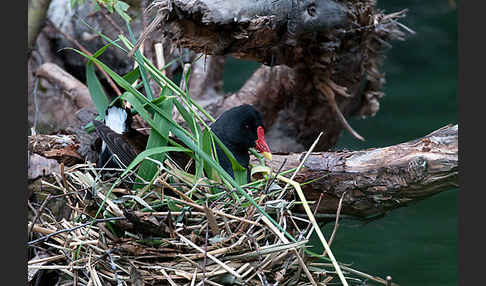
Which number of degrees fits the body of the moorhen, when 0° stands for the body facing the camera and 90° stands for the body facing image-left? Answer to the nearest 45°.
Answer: approximately 270°

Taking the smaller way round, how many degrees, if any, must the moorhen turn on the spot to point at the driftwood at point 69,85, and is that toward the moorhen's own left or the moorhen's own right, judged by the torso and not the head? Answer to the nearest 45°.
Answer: approximately 135° to the moorhen's own left

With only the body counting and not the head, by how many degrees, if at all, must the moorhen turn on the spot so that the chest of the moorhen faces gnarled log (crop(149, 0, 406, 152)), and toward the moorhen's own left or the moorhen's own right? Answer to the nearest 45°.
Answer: approximately 45° to the moorhen's own left
